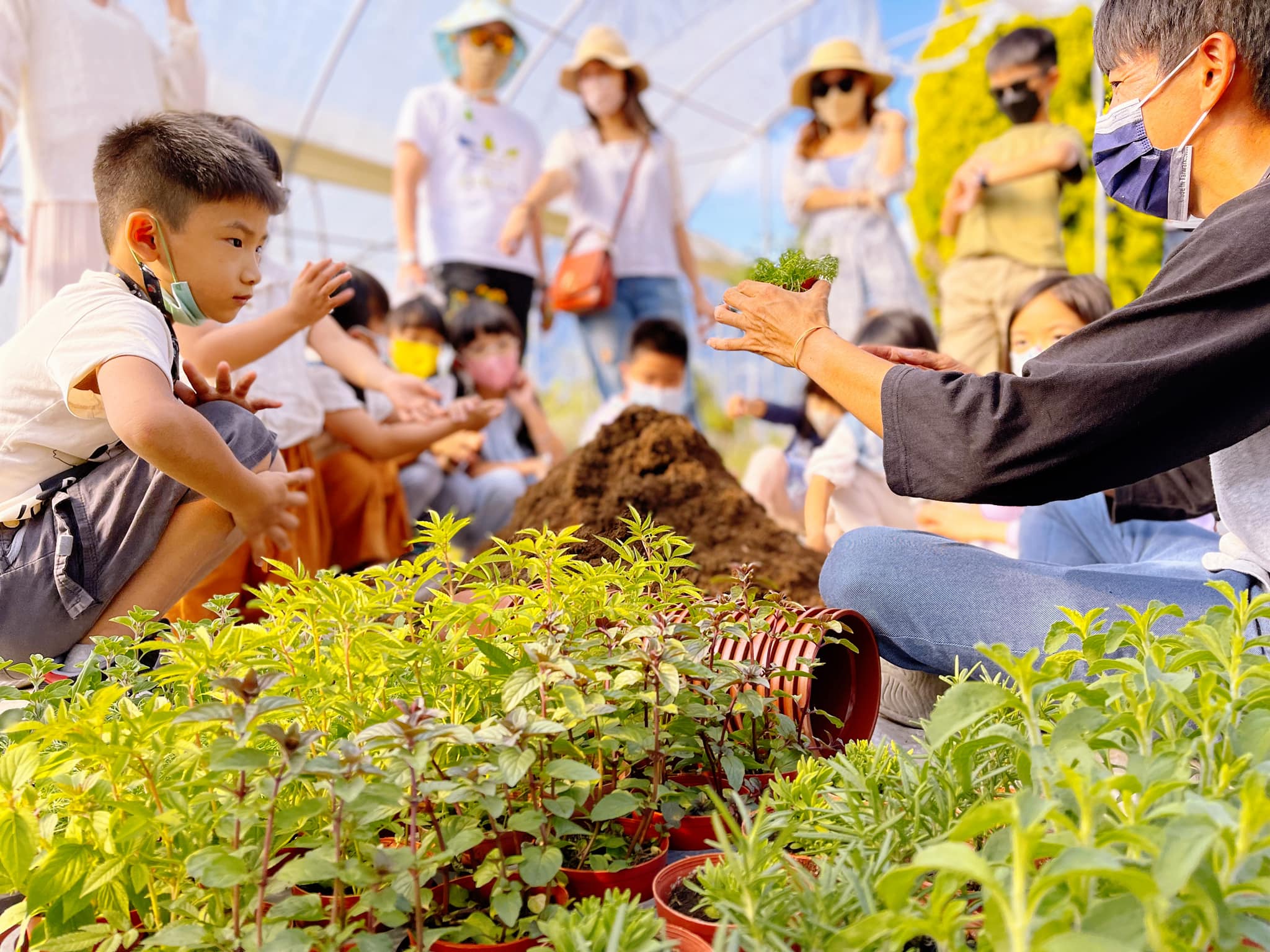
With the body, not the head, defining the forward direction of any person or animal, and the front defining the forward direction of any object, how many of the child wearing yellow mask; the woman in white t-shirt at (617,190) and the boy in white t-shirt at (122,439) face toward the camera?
2

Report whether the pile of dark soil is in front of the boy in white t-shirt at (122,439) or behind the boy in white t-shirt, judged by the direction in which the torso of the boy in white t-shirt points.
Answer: in front

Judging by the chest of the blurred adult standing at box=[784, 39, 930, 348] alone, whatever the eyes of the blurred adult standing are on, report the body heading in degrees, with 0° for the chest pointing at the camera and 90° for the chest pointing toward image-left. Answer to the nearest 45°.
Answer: approximately 0°

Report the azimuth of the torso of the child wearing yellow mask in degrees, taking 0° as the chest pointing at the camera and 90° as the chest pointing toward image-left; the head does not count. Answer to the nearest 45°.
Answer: approximately 0°

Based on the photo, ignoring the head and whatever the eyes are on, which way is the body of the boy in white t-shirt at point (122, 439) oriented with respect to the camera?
to the viewer's right

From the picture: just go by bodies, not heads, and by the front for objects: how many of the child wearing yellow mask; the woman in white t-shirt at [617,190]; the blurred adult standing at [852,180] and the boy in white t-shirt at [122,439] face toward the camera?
3
